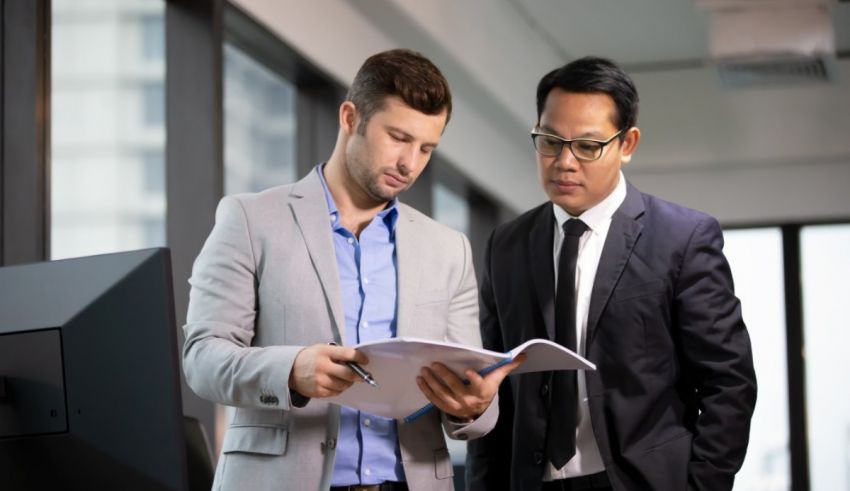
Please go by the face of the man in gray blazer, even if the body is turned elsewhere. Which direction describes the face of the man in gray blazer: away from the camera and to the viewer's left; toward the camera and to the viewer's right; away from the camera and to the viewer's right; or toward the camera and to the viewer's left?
toward the camera and to the viewer's right

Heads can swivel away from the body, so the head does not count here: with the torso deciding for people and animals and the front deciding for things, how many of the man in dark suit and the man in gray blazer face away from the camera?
0

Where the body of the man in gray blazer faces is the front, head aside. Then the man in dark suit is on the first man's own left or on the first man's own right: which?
on the first man's own left

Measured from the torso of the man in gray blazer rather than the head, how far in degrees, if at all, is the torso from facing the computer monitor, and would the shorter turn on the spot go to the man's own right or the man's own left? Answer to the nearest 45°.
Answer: approximately 90° to the man's own right

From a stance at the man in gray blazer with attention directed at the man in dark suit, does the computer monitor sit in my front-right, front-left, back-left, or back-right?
back-right

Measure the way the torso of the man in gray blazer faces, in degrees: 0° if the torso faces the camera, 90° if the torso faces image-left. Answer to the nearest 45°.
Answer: approximately 315°

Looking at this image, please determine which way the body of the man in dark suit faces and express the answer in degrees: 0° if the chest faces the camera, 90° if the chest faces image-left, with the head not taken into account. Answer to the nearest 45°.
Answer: approximately 45°

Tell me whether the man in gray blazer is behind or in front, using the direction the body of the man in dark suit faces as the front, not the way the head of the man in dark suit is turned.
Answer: in front
